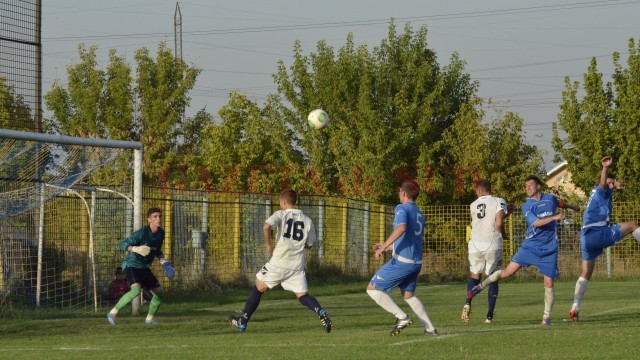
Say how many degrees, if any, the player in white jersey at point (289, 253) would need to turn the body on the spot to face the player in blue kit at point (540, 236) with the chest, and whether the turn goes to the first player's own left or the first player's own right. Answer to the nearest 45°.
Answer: approximately 135° to the first player's own right

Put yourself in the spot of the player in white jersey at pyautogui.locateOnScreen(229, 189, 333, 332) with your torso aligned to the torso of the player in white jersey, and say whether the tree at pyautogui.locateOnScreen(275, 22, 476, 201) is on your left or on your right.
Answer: on your right

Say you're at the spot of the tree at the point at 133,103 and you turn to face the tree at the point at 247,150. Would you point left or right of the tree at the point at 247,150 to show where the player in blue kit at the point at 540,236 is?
right
